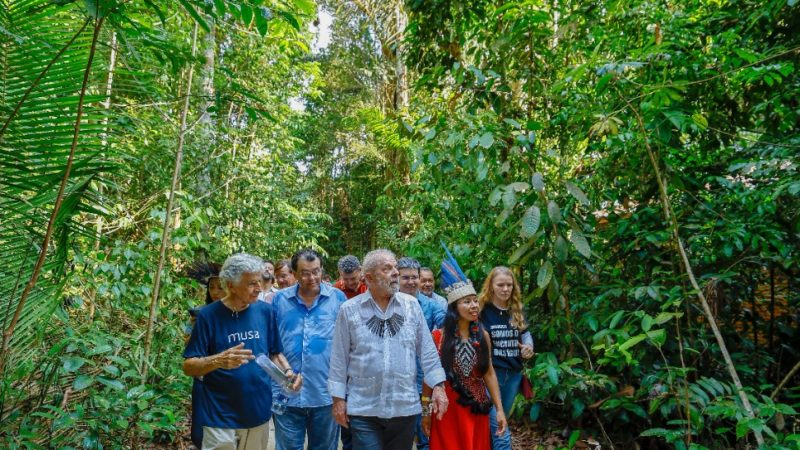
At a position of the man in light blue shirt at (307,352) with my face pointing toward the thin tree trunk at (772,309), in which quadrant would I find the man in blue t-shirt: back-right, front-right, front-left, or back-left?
back-right

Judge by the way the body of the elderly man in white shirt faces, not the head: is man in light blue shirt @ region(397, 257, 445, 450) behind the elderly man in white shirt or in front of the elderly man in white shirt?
behind

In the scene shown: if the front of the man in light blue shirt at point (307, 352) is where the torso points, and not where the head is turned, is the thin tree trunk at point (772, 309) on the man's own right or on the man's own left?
on the man's own left

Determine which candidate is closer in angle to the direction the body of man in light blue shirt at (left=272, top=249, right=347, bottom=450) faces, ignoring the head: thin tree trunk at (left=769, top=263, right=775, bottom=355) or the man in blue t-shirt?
the man in blue t-shirt

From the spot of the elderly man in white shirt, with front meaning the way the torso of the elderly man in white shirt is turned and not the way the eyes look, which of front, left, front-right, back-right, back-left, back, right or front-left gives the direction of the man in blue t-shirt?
right

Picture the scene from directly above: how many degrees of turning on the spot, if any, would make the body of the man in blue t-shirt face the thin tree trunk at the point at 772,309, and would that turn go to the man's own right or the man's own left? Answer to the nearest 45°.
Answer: approximately 45° to the man's own left

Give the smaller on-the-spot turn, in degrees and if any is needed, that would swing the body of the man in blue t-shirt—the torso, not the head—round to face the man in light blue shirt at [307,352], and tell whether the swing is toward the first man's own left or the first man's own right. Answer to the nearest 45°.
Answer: approximately 90° to the first man's own left

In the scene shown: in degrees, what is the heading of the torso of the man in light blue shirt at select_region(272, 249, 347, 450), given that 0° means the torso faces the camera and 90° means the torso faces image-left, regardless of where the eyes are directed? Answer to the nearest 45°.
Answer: approximately 0°
